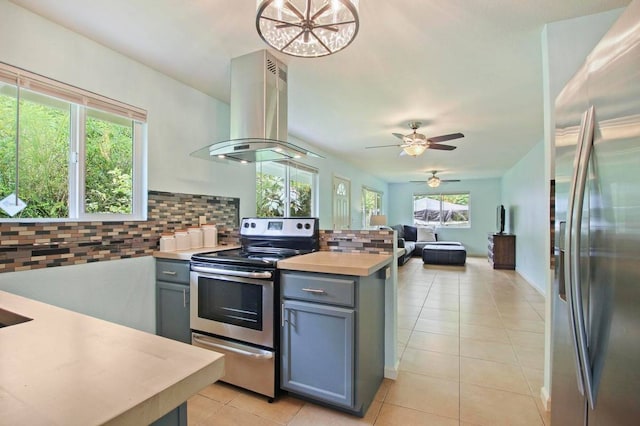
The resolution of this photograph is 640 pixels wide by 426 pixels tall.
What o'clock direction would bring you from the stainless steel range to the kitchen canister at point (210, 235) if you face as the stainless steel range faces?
The kitchen canister is roughly at 4 o'clock from the stainless steel range.

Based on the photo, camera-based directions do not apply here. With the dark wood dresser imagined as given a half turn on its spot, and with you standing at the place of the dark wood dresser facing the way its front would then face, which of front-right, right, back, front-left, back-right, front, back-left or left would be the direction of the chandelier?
right

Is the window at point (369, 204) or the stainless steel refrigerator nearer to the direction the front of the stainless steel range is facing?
the stainless steel refrigerator

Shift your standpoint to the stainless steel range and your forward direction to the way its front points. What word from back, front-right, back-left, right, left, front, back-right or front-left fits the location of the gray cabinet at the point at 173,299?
right

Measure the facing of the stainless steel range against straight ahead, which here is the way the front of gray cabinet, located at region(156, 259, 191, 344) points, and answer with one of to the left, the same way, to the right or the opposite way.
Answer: the same way

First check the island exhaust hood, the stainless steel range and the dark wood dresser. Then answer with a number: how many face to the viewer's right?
0

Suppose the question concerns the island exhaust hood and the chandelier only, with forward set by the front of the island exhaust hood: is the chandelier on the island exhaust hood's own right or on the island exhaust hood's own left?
on the island exhaust hood's own left

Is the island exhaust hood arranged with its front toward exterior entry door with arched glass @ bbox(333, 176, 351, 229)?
no

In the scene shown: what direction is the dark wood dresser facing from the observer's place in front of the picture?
facing to the left of the viewer

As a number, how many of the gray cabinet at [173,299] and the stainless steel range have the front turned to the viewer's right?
0

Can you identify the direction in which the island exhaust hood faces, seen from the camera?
facing the viewer and to the left of the viewer

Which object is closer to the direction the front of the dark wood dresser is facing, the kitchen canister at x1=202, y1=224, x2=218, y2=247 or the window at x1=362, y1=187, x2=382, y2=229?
the window

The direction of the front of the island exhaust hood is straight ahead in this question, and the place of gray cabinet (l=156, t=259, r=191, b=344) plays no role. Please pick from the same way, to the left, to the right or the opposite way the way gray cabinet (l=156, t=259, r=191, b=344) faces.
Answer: the same way

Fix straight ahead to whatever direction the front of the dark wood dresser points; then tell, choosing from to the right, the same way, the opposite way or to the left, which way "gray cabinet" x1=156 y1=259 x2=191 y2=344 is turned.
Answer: to the left
